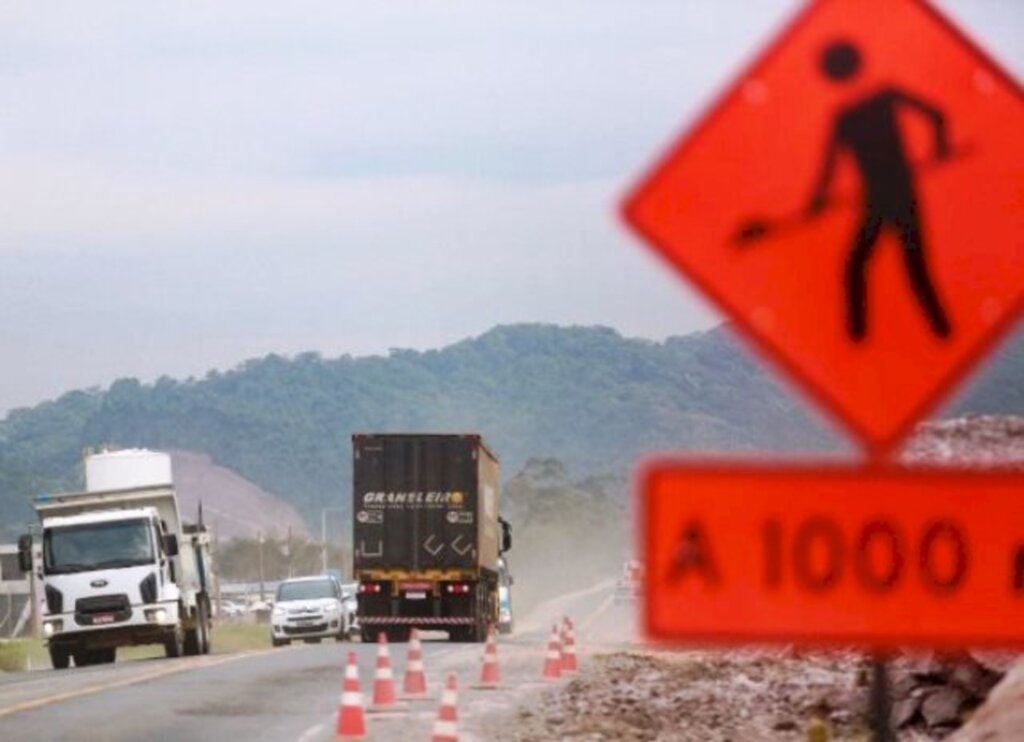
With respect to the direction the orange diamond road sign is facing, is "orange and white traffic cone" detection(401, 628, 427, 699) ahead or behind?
behind

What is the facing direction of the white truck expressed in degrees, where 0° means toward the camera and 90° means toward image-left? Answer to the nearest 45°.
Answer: approximately 0°

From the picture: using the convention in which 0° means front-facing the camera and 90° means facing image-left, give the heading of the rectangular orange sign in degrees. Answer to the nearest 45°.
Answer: approximately 0°

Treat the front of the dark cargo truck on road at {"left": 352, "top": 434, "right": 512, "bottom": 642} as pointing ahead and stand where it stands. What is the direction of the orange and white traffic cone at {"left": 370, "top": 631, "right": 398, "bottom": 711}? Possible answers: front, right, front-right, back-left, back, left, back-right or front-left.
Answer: back

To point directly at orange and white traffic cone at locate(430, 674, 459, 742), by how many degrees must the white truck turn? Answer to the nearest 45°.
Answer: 0° — it already faces it

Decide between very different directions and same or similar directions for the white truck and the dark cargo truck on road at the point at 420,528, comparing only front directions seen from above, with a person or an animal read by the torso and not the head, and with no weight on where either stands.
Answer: very different directions

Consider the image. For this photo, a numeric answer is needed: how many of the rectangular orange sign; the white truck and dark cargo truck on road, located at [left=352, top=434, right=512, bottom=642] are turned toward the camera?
2

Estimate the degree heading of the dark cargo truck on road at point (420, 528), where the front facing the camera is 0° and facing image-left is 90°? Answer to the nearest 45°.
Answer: approximately 180°

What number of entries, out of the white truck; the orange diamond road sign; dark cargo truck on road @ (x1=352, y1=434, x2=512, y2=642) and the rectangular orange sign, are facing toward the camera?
3

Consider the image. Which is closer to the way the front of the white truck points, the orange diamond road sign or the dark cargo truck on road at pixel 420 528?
the orange diamond road sign

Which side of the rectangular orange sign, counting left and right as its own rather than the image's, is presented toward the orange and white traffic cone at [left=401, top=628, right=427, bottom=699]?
back

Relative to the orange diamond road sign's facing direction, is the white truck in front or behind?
behind
